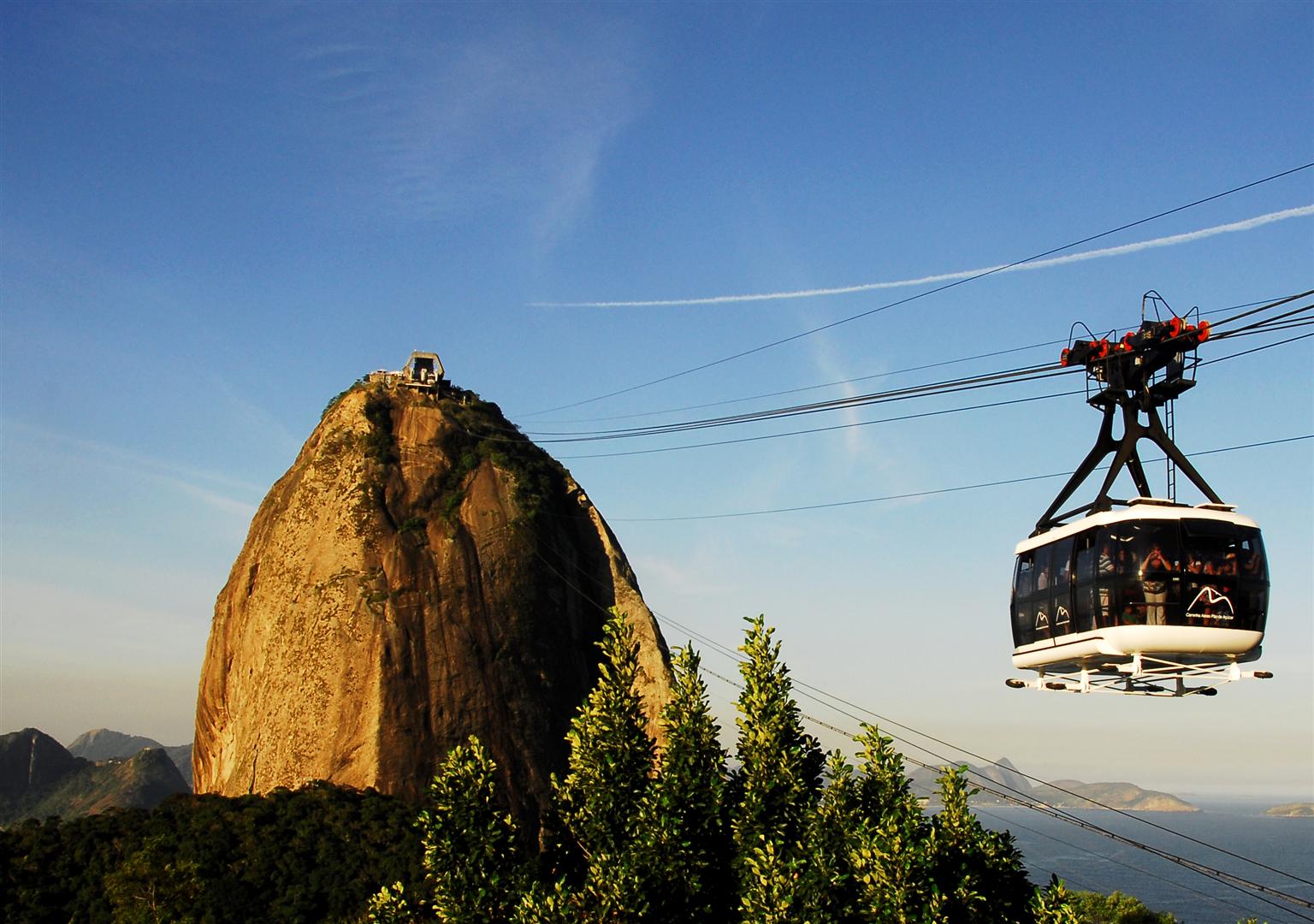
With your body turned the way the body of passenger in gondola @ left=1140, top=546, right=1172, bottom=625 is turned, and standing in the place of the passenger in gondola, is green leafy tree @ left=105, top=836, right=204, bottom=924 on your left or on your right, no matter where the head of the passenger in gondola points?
on your right

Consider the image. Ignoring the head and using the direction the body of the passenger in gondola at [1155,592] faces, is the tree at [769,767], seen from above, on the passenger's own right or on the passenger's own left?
on the passenger's own right

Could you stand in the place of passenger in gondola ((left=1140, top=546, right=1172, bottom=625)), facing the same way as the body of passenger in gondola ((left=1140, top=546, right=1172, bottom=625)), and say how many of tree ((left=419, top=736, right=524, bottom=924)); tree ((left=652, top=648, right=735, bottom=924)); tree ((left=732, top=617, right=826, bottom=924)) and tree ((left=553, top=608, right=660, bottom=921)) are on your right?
4

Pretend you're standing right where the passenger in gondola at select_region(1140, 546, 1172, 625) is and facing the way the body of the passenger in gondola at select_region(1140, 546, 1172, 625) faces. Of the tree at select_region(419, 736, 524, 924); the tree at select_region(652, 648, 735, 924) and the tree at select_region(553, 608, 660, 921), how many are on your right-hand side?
3

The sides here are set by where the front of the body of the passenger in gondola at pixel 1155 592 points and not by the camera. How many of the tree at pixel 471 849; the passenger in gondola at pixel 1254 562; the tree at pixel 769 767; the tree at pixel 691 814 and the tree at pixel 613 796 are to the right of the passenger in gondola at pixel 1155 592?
4

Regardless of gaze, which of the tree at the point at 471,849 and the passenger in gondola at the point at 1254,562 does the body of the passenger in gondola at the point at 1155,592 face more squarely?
the tree

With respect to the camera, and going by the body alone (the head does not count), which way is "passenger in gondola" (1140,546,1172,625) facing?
toward the camera

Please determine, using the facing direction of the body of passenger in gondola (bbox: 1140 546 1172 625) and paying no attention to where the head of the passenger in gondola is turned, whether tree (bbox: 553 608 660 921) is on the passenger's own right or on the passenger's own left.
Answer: on the passenger's own right
